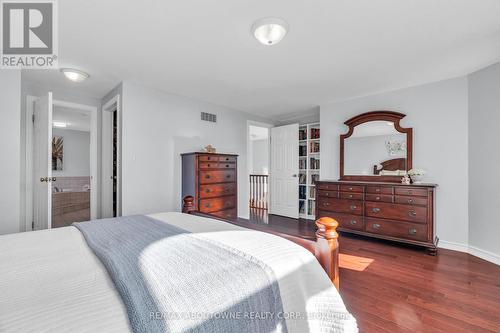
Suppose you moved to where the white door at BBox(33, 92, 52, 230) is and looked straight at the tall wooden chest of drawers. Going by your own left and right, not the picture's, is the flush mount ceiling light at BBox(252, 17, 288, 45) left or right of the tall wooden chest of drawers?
right

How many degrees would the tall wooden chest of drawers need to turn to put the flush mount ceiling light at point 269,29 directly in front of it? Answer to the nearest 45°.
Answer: approximately 45° to its right

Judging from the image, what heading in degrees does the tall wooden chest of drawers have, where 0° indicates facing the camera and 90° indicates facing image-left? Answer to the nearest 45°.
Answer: approximately 315°

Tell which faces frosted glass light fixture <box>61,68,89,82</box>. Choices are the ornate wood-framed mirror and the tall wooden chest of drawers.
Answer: the ornate wood-framed mirror

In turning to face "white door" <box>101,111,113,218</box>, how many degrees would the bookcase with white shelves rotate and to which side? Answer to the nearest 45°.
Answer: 0° — it already faces it

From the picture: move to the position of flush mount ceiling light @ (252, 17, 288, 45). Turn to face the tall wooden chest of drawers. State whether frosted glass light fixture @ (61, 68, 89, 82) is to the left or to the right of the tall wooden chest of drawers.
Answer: left

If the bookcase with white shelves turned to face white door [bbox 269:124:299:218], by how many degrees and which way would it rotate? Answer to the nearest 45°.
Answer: approximately 45° to its right

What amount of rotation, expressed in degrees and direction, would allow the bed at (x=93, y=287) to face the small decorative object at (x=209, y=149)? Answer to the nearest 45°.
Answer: approximately 45° to its left

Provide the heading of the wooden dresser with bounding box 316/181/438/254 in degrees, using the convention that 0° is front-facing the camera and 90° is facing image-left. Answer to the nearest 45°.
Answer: approximately 45°
